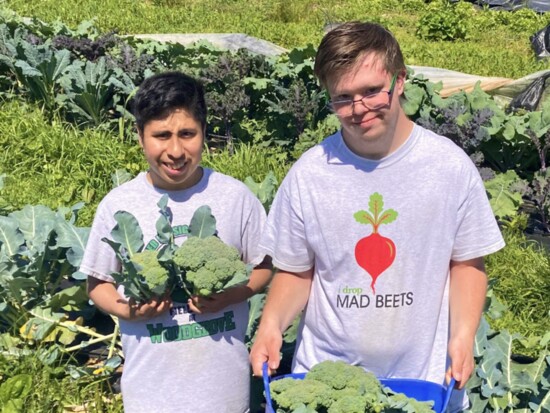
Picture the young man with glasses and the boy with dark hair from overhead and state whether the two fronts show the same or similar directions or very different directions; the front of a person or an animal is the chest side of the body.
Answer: same or similar directions

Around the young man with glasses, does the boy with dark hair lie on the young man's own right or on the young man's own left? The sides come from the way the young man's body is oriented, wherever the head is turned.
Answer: on the young man's own right

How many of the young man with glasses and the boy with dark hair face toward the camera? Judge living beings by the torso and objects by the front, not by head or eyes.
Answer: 2

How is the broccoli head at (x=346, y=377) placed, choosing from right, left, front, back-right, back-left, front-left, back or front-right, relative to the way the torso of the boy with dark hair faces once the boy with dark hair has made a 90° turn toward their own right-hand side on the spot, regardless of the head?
back-left

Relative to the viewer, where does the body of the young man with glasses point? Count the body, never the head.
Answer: toward the camera

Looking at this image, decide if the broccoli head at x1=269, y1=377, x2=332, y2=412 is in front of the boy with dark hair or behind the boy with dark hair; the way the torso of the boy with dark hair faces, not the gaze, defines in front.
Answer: in front

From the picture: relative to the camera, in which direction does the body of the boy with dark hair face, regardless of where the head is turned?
toward the camera
